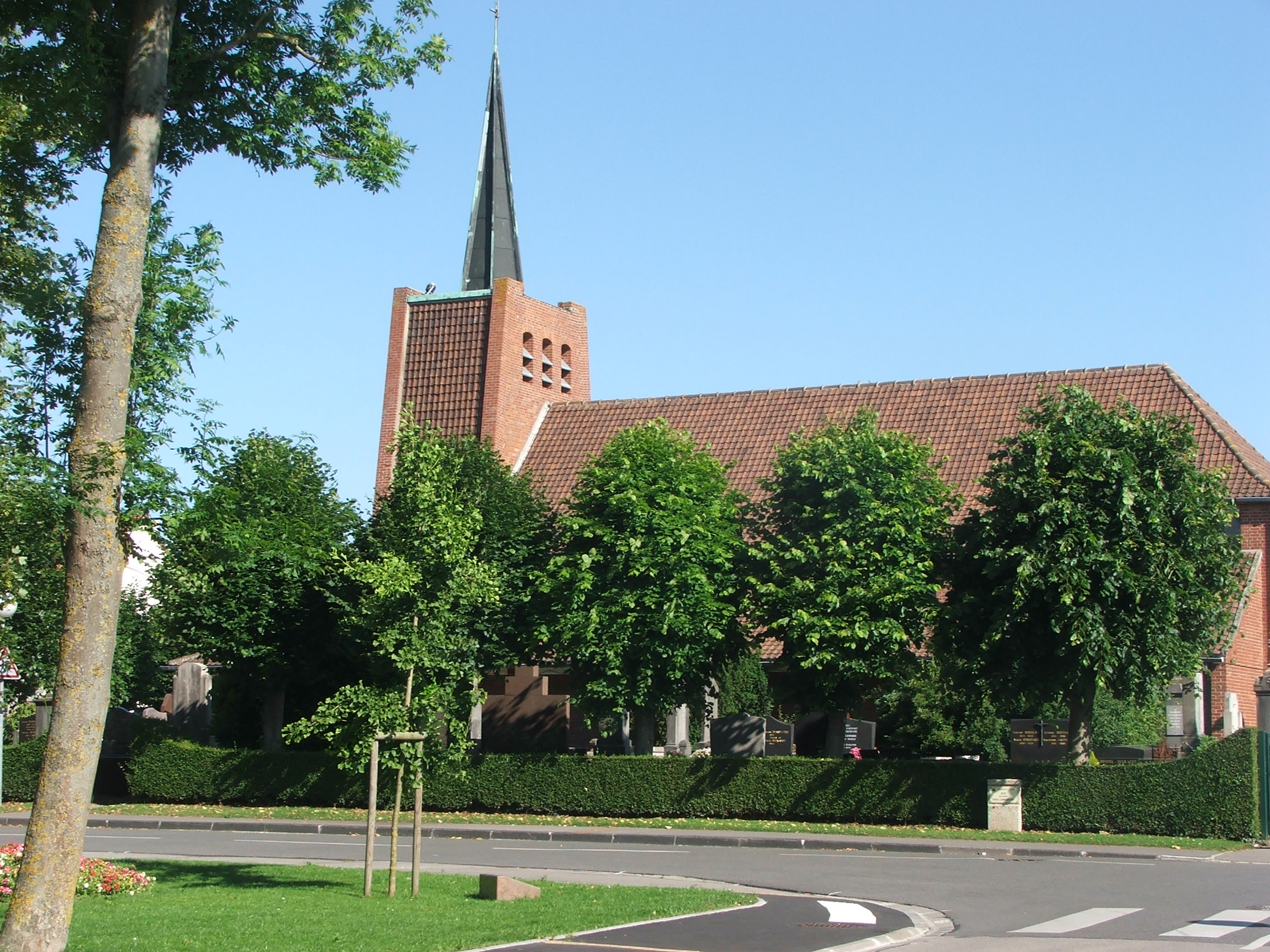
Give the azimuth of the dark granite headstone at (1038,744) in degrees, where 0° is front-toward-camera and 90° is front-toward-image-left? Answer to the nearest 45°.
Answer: approximately 0°

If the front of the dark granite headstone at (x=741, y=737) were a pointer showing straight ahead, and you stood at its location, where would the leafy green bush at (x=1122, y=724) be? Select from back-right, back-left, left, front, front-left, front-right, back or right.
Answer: left

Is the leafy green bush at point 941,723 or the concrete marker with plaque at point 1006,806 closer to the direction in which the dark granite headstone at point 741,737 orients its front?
the concrete marker with plaque

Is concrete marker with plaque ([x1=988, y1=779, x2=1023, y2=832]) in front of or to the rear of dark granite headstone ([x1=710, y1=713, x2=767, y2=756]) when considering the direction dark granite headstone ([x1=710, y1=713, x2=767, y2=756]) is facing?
in front

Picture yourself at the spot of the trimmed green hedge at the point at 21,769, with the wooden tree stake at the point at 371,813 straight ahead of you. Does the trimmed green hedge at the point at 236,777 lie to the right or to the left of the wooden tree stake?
left

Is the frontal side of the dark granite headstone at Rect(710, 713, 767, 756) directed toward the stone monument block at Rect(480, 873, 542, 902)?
yes

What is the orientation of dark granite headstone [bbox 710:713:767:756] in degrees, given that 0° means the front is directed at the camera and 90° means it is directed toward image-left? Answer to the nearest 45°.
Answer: approximately 0°

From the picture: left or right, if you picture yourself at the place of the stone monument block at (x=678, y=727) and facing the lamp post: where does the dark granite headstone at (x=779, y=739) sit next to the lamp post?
left

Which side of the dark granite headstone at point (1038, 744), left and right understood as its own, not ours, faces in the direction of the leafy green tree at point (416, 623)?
front

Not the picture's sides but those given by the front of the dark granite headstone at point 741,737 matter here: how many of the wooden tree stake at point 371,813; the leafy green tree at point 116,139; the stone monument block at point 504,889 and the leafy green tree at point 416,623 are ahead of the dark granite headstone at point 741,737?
4

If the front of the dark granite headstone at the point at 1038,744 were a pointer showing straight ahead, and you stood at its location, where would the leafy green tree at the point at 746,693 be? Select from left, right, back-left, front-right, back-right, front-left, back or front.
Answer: back-right

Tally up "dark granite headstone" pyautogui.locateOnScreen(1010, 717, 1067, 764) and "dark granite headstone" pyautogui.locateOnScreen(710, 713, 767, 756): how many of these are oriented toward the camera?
2

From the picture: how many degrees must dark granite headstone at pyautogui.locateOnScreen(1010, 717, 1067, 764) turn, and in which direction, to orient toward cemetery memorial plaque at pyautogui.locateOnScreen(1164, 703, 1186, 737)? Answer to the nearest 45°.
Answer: approximately 135° to its left
